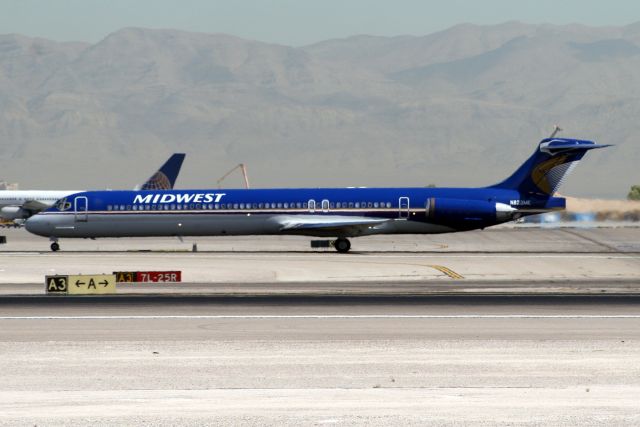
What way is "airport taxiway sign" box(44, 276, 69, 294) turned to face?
toward the camera
